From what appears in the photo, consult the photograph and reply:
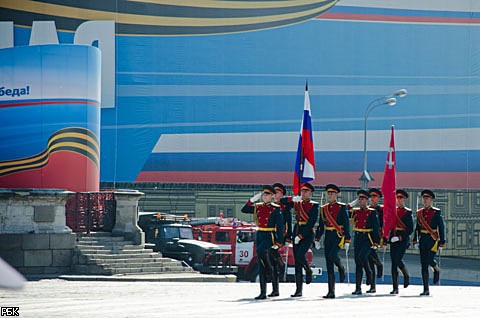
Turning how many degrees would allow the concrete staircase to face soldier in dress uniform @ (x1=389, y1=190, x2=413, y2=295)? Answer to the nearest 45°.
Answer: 0° — it already faces them
